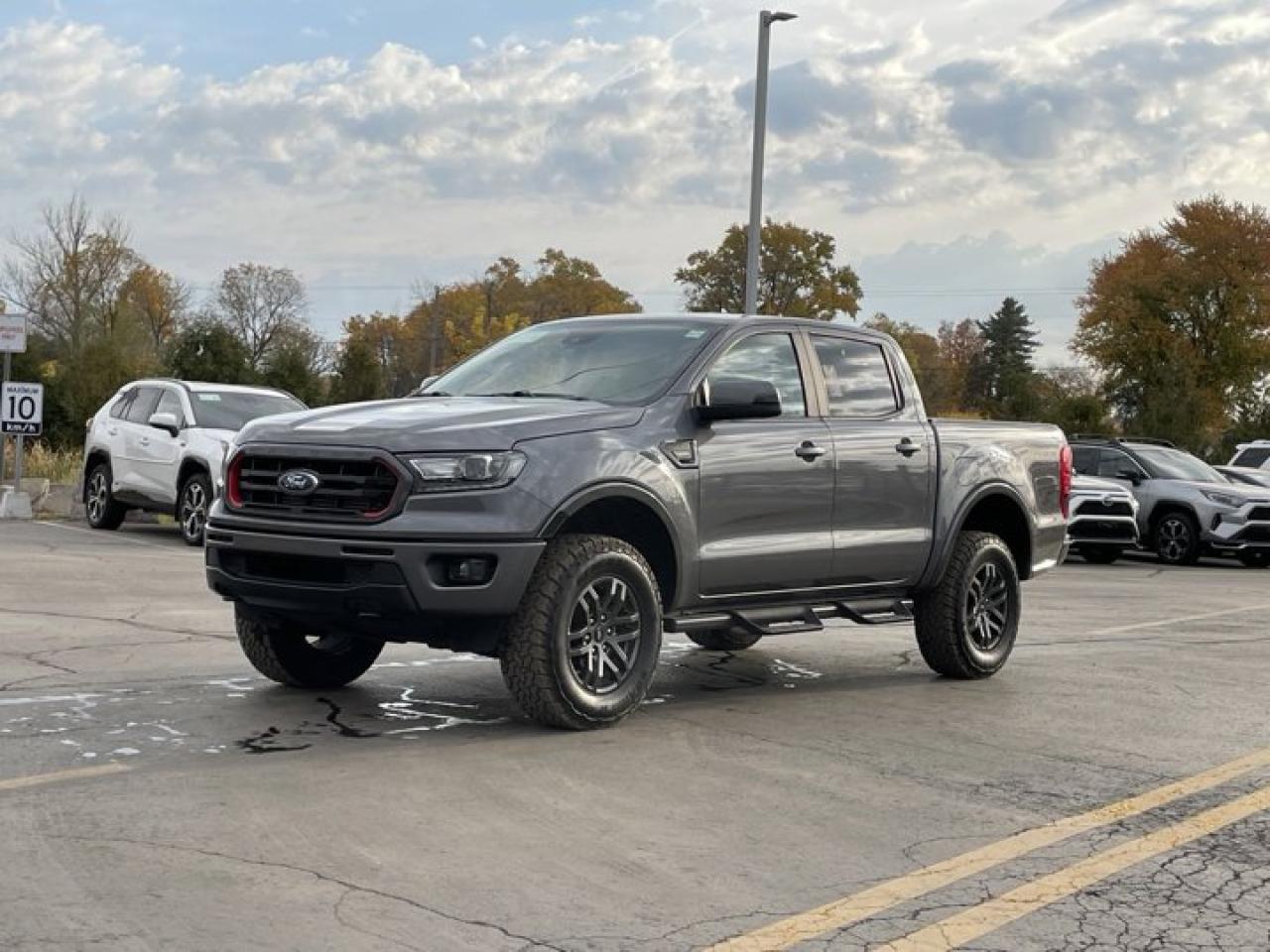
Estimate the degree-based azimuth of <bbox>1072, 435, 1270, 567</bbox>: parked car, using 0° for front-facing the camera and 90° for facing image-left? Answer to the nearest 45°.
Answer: approximately 315°

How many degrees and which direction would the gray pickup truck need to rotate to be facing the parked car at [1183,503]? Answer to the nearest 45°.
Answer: approximately 180°

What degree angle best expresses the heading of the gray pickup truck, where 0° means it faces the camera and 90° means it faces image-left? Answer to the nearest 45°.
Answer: approximately 45°

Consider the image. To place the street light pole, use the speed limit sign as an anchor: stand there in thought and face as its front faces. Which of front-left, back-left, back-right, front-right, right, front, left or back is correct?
left

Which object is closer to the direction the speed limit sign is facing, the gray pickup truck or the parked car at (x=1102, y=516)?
the gray pickup truck

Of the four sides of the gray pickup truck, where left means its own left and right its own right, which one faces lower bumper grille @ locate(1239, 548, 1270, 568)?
back

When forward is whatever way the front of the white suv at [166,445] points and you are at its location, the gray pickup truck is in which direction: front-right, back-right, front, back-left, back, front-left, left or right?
front-right

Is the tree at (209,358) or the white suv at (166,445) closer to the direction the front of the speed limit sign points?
the white suv

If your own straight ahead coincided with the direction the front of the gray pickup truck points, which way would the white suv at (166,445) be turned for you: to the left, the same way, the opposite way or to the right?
to the left

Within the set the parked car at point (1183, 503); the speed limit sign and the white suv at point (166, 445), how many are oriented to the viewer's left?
0

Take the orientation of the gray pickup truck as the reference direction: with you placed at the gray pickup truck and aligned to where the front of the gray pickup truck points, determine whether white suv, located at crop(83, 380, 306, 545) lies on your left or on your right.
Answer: on your right

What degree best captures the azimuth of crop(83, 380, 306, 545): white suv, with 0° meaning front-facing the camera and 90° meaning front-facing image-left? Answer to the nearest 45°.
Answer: approximately 315°

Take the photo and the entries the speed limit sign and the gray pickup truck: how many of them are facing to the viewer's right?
0

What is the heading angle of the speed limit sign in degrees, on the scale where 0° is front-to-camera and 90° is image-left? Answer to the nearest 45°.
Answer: approximately 0°
